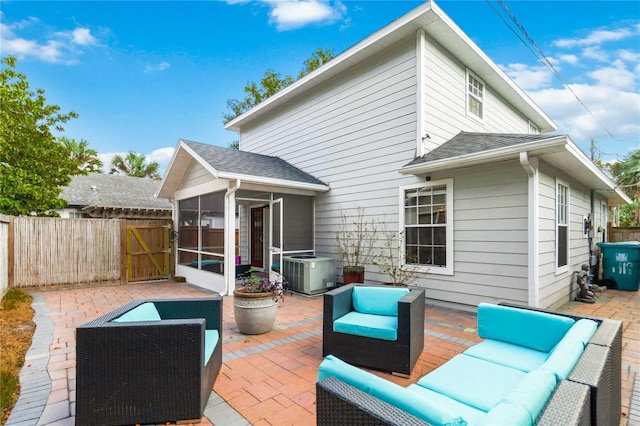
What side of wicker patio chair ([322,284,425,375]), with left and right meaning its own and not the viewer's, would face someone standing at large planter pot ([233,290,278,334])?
right

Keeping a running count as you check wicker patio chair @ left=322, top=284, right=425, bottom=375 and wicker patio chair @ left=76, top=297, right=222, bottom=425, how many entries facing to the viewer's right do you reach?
1

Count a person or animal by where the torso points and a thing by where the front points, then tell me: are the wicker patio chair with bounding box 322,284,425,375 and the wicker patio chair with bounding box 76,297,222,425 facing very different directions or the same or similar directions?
very different directions

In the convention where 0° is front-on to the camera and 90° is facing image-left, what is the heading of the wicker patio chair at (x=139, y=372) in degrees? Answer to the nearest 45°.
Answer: approximately 270°

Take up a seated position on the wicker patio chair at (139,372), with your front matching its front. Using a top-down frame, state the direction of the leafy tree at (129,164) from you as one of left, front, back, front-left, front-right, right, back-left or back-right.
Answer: left

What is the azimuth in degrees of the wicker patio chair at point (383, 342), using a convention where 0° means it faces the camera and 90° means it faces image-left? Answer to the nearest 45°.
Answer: approximately 45°

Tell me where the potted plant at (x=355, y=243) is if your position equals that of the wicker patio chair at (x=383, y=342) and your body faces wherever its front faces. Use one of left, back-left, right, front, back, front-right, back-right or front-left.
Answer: back-right

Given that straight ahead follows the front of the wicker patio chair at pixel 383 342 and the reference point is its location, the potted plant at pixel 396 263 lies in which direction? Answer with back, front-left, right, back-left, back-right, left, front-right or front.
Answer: back-right

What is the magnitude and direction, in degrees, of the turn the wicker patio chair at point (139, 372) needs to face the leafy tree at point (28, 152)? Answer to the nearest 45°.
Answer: approximately 90° to its left
